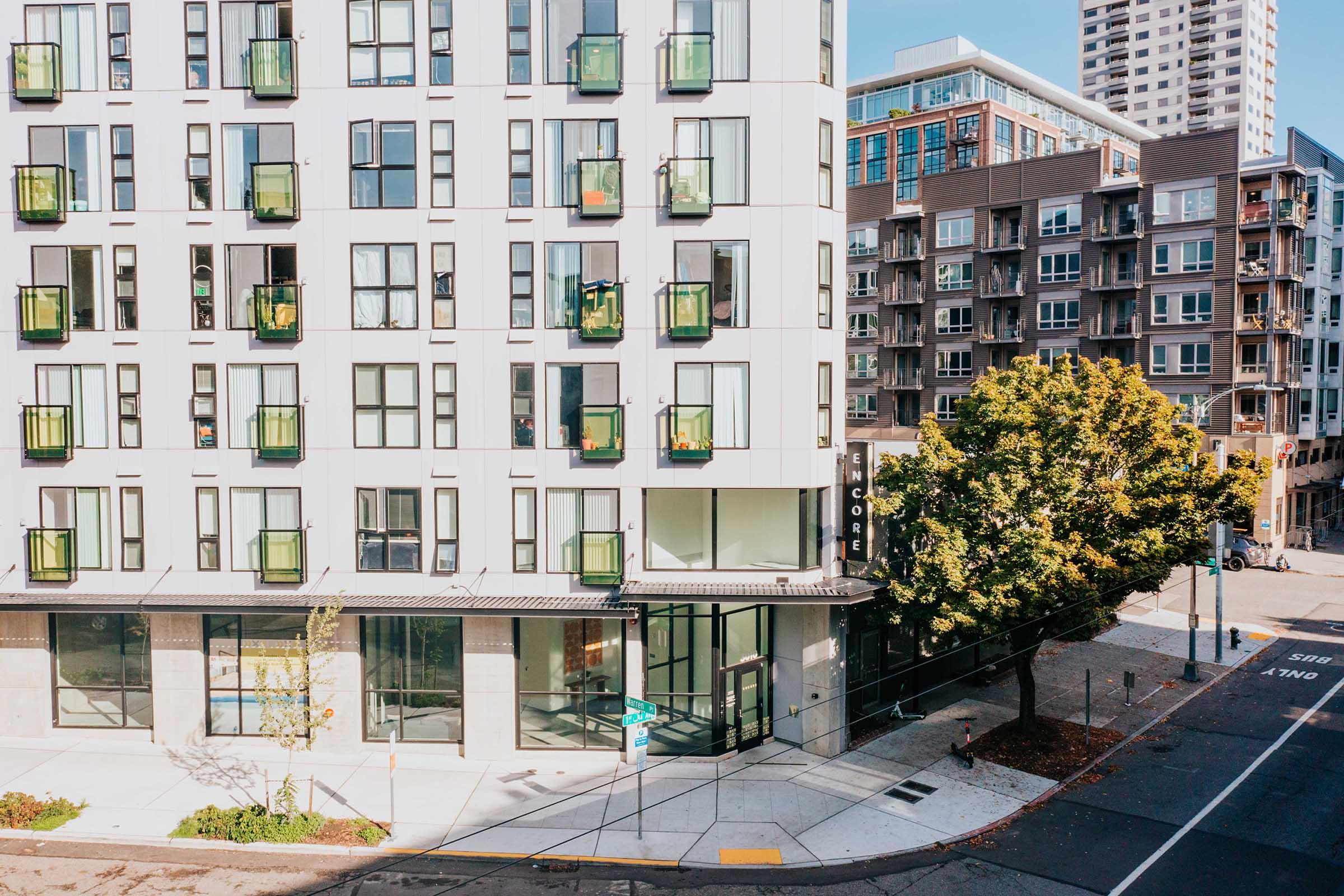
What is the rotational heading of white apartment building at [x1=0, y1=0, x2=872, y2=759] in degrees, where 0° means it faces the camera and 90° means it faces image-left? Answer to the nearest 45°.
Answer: approximately 0°

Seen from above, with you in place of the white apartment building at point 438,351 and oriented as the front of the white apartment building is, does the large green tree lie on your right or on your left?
on your left
